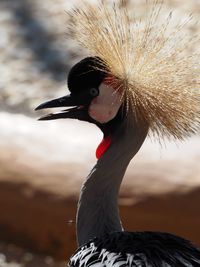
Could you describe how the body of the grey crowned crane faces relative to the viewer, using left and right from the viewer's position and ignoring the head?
facing to the left of the viewer
